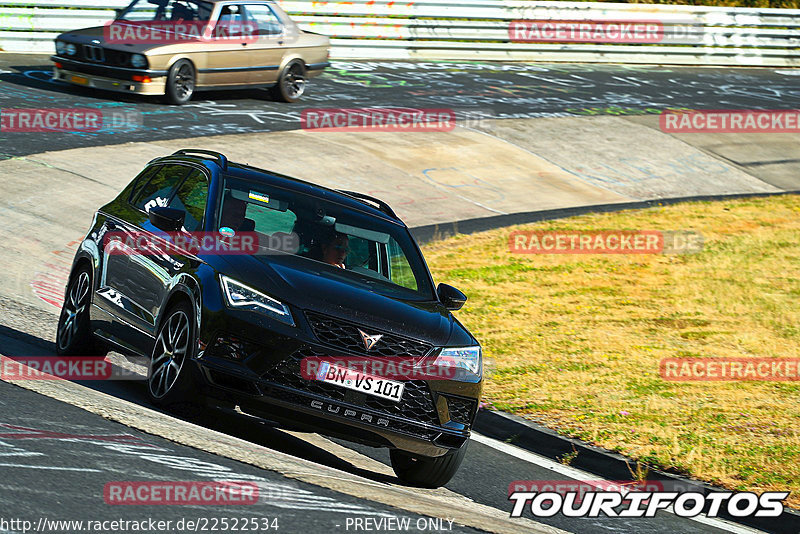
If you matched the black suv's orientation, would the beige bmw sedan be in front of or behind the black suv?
behind

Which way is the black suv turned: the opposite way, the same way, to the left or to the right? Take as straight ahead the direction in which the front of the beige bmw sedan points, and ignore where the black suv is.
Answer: to the left

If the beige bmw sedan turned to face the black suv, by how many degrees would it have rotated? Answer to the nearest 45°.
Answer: approximately 45° to its left

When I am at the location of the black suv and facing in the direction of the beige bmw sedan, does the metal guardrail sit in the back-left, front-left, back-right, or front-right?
front-right

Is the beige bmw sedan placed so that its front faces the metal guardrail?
no

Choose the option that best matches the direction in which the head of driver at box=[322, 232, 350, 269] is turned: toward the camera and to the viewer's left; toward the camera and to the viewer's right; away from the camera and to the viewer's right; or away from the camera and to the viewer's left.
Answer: toward the camera and to the viewer's right

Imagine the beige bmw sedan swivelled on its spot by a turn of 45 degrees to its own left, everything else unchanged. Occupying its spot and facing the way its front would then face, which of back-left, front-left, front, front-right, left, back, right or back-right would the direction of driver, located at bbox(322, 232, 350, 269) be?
front

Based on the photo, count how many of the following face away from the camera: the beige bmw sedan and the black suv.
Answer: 0

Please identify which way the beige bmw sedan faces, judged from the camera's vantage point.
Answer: facing the viewer and to the left of the viewer

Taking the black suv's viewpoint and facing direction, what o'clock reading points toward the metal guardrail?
The metal guardrail is roughly at 8 o'clock from the black suv.

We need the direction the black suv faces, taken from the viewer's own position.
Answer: facing the viewer and to the right of the viewer
